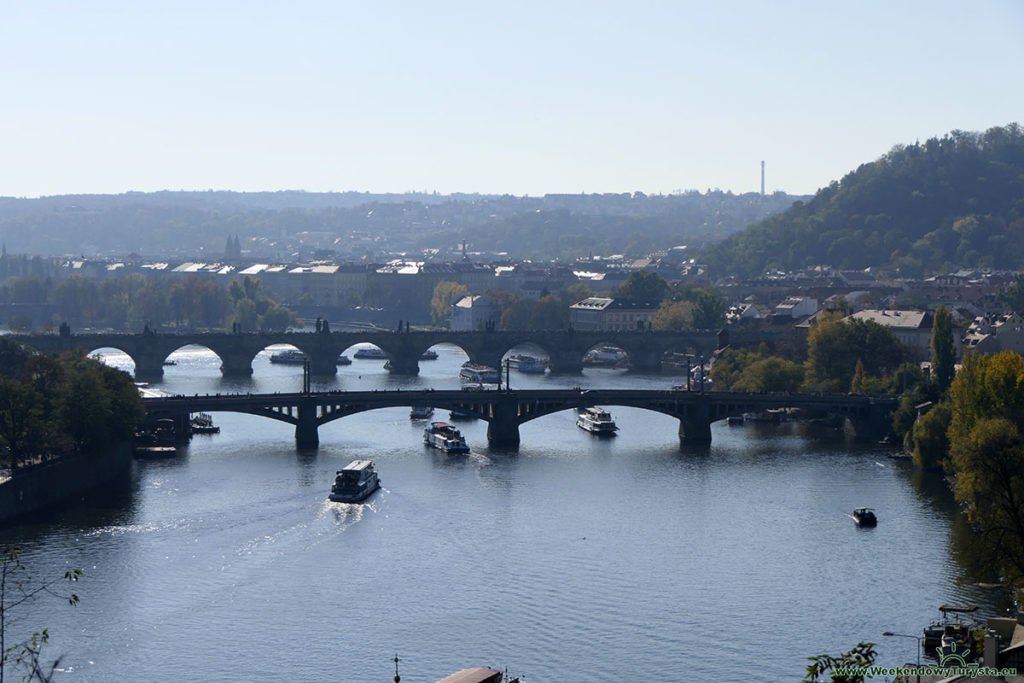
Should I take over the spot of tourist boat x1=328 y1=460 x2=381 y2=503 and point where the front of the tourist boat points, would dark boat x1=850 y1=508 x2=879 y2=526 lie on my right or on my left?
on my right

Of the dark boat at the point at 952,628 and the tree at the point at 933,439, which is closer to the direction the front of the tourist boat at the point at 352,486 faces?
the tree

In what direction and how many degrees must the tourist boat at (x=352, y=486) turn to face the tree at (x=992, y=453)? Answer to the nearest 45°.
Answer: approximately 90° to its right

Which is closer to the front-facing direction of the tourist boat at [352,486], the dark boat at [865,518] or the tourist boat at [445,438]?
the tourist boat

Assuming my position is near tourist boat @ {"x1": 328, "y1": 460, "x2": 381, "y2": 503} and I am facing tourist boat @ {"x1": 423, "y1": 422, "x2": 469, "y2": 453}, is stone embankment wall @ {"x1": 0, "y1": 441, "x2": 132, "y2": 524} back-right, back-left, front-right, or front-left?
back-left

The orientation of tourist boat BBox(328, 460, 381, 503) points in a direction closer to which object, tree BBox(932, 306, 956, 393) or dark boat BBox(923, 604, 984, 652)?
the tree

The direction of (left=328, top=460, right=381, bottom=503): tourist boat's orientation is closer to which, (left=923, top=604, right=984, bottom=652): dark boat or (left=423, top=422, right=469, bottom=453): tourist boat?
the tourist boat

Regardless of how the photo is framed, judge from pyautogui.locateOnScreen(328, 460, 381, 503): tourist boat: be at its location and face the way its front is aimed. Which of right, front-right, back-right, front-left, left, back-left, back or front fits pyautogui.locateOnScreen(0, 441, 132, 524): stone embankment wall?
back-left

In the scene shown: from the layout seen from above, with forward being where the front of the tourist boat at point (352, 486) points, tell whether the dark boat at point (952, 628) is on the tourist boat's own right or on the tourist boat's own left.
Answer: on the tourist boat's own right

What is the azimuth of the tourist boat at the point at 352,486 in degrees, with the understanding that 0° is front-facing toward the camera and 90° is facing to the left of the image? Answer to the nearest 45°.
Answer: approximately 225°
